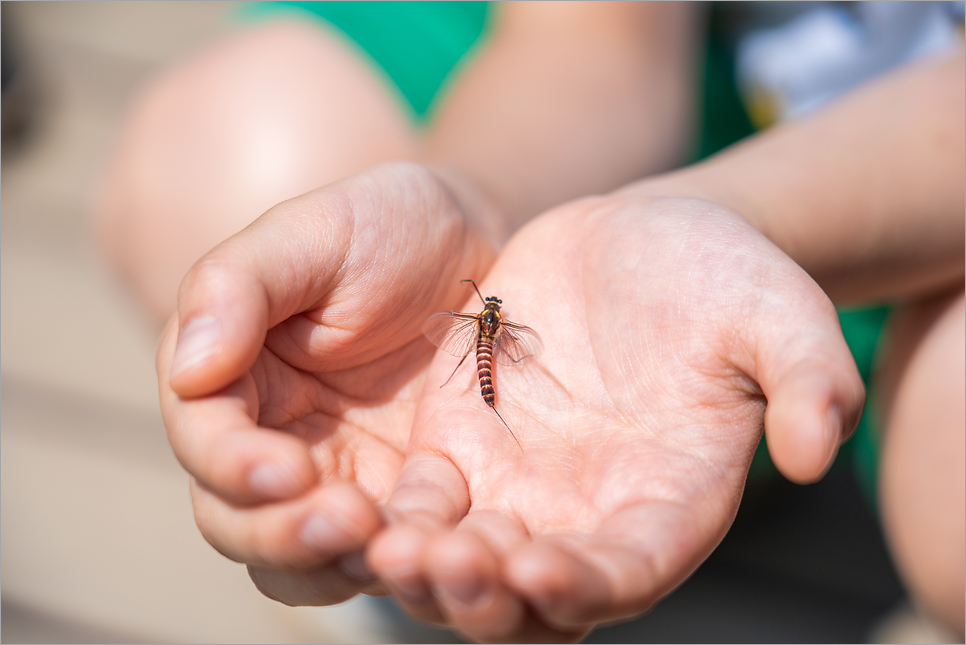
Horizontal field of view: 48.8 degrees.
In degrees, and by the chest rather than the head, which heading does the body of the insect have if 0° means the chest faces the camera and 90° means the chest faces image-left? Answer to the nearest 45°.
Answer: approximately 180°
